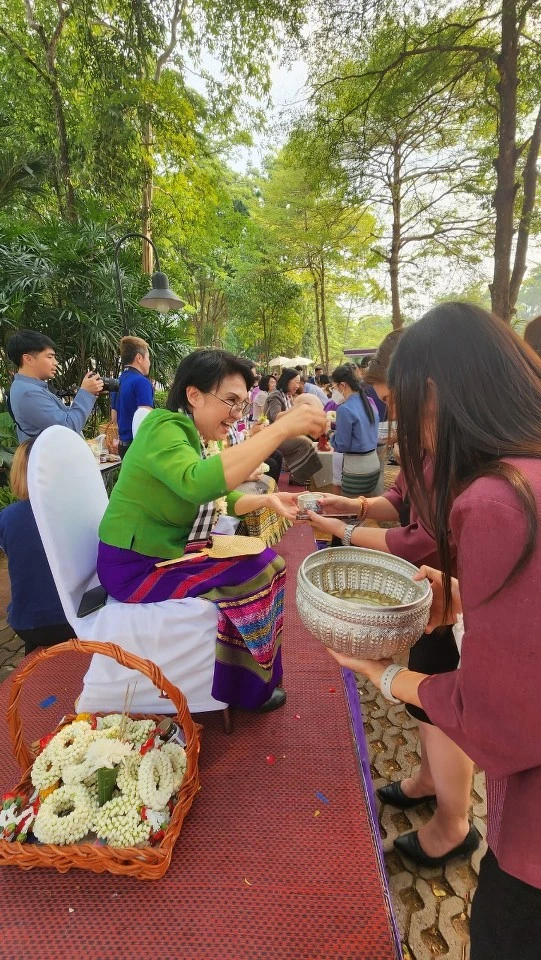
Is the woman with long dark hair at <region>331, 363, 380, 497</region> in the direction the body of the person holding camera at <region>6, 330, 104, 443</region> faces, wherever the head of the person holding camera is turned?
yes

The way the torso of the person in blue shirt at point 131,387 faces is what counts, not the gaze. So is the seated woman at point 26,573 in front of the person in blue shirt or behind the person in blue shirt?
behind

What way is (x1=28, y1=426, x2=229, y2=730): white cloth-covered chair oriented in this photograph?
to the viewer's right

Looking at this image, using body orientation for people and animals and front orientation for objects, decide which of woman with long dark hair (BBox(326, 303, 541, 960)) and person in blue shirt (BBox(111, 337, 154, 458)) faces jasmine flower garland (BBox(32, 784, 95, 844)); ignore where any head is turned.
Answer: the woman with long dark hair

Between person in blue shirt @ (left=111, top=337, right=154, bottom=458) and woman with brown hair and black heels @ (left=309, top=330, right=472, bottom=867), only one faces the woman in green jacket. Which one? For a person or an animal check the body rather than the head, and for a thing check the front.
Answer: the woman with brown hair and black heels

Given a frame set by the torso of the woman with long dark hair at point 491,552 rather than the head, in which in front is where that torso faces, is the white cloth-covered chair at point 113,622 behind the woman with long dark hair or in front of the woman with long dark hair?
in front

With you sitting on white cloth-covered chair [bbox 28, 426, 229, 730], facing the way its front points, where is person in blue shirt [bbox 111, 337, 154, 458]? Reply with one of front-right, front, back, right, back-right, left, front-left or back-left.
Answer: left

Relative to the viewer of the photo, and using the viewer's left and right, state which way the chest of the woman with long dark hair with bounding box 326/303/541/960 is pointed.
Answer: facing to the left of the viewer

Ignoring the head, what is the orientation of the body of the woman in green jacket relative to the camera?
to the viewer's right

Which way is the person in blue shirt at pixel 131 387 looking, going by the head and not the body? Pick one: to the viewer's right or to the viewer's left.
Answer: to the viewer's right

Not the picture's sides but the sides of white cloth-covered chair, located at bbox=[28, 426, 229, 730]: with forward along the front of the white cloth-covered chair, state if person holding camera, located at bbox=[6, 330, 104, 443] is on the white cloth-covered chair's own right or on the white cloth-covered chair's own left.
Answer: on the white cloth-covered chair's own left

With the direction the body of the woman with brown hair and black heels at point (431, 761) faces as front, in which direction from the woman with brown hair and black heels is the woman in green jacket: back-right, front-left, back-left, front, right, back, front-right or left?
front

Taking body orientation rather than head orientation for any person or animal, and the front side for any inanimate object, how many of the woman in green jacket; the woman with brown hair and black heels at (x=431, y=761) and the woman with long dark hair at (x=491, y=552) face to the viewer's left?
2

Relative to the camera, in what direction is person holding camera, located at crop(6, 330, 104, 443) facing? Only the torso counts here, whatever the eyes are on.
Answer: to the viewer's right

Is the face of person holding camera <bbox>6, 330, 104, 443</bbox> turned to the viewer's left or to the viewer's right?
to the viewer's right

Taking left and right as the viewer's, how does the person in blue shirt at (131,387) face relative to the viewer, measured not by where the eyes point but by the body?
facing away from the viewer and to the right of the viewer

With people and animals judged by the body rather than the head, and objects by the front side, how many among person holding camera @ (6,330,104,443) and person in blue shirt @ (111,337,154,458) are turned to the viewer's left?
0
